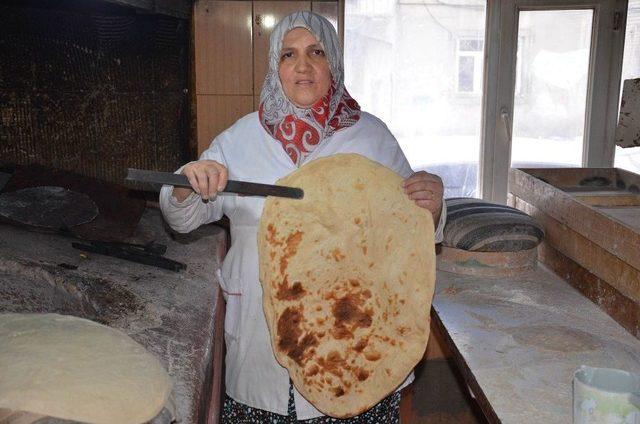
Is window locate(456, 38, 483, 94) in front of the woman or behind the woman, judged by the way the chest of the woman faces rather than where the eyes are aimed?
behind

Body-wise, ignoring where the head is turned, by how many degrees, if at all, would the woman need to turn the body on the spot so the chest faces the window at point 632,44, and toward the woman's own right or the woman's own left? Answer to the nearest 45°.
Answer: approximately 135° to the woman's own left

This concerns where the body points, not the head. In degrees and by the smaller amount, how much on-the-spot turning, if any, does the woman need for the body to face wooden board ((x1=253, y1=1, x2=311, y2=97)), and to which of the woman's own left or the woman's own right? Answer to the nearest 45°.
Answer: approximately 180°

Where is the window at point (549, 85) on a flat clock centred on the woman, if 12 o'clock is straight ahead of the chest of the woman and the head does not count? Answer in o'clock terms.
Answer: The window is roughly at 7 o'clock from the woman.

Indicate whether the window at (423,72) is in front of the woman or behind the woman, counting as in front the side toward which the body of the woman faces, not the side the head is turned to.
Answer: behind

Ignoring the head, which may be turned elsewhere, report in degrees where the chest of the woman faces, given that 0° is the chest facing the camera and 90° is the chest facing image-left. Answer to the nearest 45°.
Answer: approximately 0°

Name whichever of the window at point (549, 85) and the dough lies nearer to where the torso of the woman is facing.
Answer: the dough

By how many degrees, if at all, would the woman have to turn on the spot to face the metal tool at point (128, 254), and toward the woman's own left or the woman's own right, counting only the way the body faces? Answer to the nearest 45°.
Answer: approximately 135° to the woman's own right

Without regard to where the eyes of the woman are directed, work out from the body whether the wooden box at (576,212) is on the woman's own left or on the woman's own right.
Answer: on the woman's own left

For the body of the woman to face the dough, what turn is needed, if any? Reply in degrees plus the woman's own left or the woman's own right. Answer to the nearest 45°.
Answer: approximately 45° to the woman's own right

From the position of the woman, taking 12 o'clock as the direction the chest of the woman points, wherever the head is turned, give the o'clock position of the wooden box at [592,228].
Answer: The wooden box is roughly at 8 o'clock from the woman.
